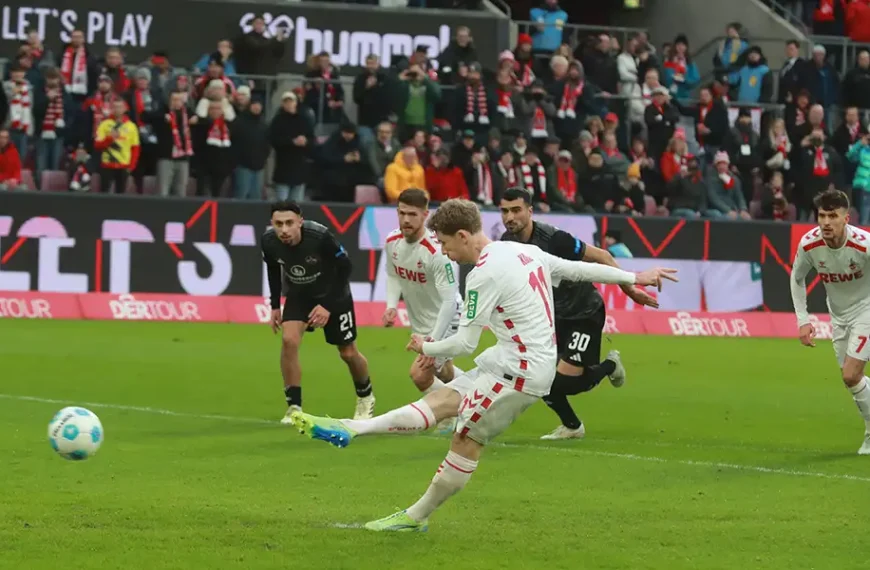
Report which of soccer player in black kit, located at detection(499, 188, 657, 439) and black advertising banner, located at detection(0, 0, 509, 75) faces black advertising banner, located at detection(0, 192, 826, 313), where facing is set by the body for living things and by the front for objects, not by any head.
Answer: black advertising banner, located at detection(0, 0, 509, 75)

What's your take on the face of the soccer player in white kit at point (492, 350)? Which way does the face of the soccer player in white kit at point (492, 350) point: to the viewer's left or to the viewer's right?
to the viewer's left

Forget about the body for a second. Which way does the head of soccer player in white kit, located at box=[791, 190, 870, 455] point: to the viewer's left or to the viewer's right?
to the viewer's left

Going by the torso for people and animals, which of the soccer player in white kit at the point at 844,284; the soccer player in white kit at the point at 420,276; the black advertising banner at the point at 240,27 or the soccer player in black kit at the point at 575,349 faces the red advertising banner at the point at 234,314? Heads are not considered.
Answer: the black advertising banner

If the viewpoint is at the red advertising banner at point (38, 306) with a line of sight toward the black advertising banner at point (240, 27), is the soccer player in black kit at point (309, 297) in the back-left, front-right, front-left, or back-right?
back-right

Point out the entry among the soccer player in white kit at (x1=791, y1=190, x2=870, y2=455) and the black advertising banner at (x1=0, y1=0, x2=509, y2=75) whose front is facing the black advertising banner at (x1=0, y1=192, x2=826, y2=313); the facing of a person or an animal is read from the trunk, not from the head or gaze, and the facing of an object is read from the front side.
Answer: the black advertising banner at (x1=0, y1=0, x2=509, y2=75)

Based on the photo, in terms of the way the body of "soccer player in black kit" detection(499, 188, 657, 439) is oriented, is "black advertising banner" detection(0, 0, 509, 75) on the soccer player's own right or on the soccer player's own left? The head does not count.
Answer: on the soccer player's own right

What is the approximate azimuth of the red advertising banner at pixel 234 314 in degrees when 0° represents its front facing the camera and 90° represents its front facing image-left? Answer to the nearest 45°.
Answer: approximately 0°

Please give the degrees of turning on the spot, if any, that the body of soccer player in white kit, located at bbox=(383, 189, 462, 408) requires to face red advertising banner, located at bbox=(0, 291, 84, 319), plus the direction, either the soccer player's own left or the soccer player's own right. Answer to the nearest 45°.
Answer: approximately 90° to the soccer player's own right

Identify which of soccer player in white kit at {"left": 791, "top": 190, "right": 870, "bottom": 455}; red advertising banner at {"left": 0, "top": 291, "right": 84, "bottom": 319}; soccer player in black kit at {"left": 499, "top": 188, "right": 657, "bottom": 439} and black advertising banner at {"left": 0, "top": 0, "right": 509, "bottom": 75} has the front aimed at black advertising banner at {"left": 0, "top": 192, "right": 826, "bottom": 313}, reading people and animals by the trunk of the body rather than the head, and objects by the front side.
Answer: black advertising banner at {"left": 0, "top": 0, "right": 509, "bottom": 75}
